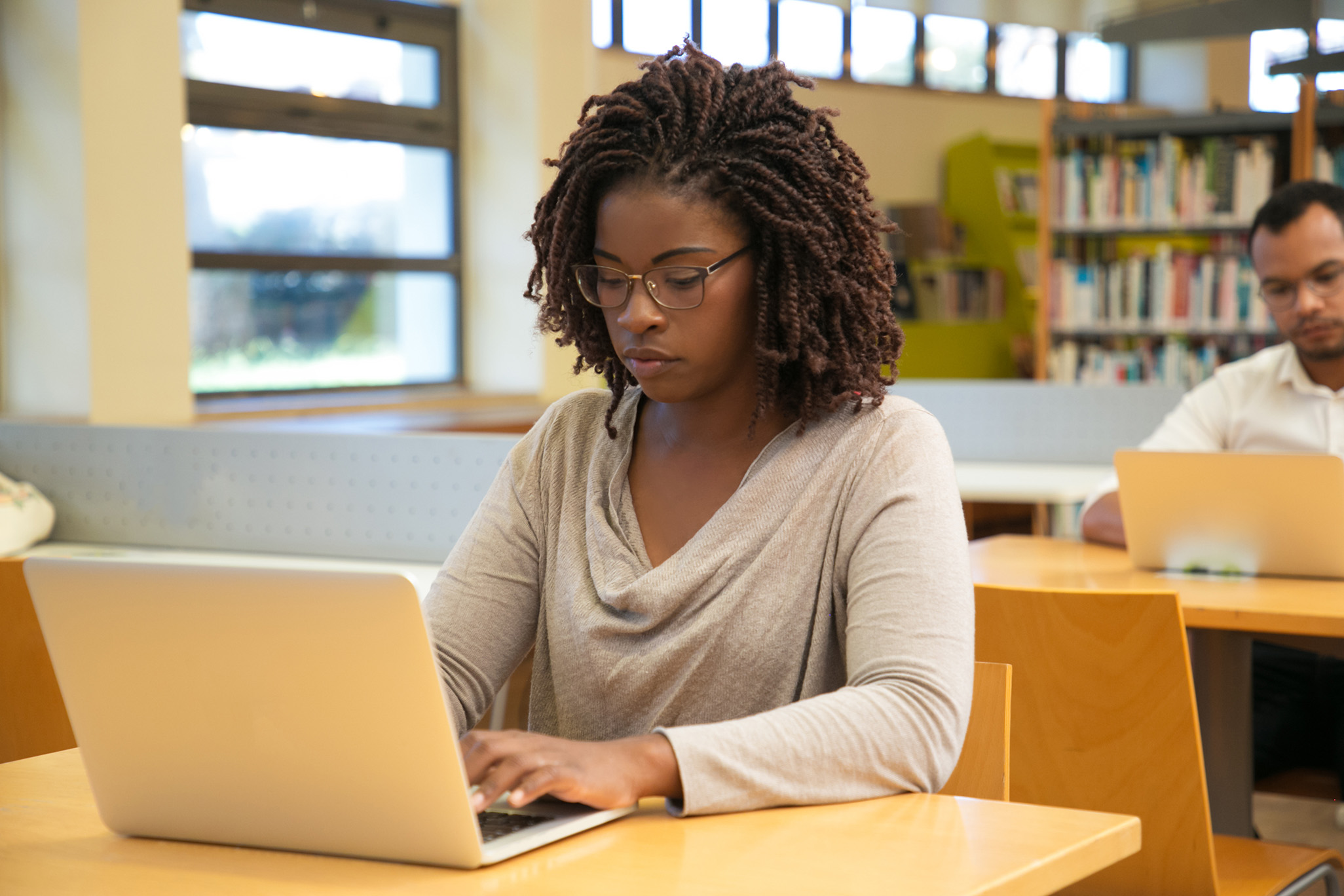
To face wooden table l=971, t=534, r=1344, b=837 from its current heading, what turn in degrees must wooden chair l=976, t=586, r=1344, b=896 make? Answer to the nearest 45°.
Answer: approximately 45° to its left

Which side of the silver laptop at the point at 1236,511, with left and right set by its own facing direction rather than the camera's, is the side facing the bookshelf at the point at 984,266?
front

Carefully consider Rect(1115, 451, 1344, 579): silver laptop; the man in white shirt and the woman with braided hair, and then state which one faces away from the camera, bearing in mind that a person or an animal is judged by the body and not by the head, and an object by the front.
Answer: the silver laptop

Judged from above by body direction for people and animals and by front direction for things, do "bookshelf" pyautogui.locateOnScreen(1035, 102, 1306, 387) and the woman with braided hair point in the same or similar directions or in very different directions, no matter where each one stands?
same or similar directions

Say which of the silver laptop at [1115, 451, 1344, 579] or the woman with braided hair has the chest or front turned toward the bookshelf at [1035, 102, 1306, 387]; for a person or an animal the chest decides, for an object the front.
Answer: the silver laptop

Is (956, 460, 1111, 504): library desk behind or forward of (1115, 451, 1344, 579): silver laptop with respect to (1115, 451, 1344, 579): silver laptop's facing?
forward

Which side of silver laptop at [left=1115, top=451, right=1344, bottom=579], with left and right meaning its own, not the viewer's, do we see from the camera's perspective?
back

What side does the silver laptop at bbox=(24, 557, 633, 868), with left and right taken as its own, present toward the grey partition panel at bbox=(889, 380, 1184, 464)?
front

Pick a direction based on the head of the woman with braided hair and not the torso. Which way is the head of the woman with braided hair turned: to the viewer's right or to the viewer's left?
to the viewer's left

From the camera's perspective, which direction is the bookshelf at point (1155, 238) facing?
toward the camera

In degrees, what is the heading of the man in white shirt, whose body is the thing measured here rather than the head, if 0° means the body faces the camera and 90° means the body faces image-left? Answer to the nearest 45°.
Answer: approximately 0°

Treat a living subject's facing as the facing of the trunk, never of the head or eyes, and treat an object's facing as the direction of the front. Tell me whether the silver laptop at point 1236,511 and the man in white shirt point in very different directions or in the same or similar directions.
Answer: very different directions

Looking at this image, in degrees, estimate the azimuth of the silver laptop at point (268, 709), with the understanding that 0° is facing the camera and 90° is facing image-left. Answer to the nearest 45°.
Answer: approximately 225°

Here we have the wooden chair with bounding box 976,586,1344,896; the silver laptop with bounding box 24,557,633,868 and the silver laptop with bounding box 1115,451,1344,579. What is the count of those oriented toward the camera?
0
